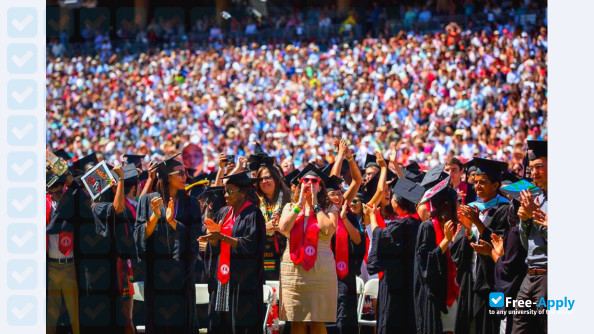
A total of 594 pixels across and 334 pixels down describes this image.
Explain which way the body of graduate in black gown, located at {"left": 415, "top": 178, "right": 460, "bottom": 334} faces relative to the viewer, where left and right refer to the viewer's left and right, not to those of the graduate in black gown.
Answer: facing to the right of the viewer

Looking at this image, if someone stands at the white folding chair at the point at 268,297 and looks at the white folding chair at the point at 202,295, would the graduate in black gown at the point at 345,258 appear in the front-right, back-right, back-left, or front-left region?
back-right

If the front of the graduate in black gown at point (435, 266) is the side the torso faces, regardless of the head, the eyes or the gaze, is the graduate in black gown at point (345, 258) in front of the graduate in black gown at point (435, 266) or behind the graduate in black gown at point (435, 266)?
behind

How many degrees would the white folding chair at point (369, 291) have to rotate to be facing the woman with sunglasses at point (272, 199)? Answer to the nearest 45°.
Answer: approximately 45° to its right

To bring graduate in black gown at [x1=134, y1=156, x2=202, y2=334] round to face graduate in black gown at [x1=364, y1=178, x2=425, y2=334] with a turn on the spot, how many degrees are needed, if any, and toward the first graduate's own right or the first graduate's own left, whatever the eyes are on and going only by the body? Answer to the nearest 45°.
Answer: approximately 90° to the first graduate's own left

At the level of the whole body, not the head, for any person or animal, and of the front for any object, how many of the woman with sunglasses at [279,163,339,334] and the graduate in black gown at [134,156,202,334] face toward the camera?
2

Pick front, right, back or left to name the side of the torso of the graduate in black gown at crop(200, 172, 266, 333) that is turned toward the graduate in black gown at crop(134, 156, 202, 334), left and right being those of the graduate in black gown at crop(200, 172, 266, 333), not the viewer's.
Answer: front

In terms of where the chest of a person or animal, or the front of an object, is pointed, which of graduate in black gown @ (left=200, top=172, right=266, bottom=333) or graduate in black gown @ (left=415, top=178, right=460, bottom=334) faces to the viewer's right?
graduate in black gown @ (left=415, top=178, right=460, bottom=334)

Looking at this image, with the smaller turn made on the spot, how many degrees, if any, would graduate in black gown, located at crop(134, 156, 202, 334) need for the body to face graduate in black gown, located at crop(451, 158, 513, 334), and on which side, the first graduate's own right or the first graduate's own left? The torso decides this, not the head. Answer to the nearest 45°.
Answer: approximately 45° to the first graduate's own left

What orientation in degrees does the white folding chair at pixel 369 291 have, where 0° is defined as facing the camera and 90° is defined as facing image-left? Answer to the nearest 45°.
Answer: approximately 45°

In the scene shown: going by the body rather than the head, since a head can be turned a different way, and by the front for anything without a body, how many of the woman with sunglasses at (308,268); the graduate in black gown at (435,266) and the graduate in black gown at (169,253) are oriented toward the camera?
2
